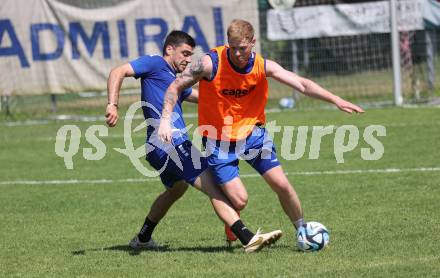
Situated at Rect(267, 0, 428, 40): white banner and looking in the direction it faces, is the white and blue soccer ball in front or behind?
in front

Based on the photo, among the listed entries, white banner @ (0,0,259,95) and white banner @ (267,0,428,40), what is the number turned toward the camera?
2

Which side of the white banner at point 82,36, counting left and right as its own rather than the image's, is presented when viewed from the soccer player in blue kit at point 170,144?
front

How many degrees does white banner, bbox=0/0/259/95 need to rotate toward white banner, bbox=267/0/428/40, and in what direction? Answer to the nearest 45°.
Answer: approximately 90° to its left

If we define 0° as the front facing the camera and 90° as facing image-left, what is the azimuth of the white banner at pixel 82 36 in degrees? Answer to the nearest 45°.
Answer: approximately 0°

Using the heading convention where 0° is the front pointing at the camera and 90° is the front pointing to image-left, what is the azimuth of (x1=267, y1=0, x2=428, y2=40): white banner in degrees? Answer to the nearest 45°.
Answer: approximately 0°

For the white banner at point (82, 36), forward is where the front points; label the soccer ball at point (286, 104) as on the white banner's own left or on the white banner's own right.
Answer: on the white banner's own left

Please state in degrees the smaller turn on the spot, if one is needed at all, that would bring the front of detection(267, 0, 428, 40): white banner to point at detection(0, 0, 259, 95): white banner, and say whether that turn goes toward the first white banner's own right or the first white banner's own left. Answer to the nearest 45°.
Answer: approximately 90° to the first white banner's own right

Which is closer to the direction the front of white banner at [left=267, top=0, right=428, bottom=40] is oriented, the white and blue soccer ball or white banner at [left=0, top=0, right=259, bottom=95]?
the white and blue soccer ball

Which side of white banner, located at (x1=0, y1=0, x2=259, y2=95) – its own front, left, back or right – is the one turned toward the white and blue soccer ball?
front
